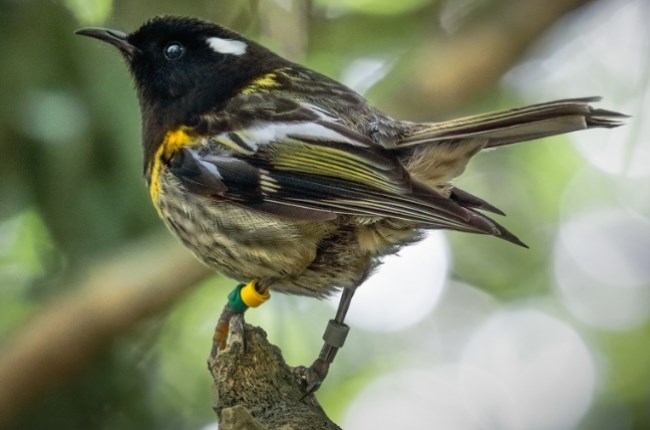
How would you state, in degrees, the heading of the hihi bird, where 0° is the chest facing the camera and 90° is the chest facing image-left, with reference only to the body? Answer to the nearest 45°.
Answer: approximately 90°
